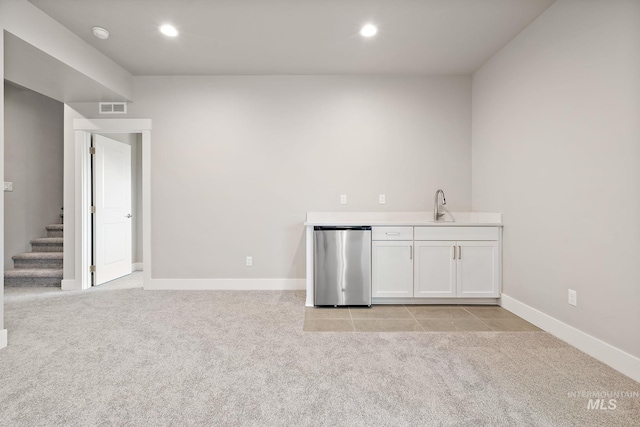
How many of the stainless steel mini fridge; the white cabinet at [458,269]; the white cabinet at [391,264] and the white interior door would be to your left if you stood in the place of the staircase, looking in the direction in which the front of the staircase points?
4

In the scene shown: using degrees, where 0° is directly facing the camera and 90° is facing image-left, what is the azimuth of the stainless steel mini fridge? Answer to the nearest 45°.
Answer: approximately 0°

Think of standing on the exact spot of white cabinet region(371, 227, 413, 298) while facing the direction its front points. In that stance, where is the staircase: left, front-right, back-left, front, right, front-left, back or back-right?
right

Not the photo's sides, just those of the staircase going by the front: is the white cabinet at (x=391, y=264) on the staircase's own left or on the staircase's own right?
on the staircase's own left

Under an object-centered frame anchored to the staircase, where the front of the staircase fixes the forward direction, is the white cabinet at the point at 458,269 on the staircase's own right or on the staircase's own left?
on the staircase's own left

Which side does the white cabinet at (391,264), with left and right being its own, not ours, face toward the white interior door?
right

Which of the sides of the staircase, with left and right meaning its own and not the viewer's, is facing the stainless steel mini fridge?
left

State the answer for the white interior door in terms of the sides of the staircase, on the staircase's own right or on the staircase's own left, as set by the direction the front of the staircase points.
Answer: on the staircase's own left
